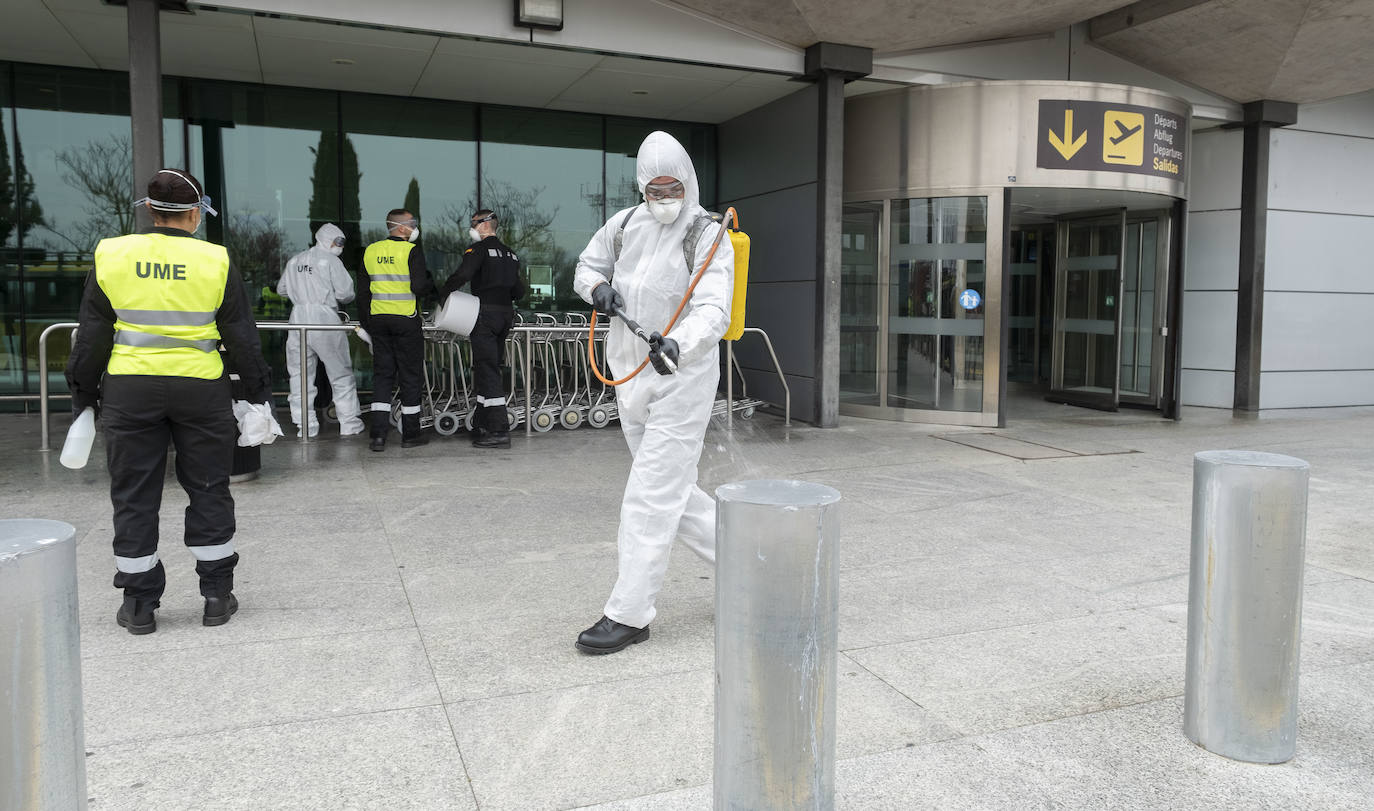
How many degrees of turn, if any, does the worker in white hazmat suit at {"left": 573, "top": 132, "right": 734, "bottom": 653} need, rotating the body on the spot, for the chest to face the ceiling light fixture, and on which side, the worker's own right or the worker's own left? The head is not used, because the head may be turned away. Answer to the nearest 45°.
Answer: approximately 135° to the worker's own right

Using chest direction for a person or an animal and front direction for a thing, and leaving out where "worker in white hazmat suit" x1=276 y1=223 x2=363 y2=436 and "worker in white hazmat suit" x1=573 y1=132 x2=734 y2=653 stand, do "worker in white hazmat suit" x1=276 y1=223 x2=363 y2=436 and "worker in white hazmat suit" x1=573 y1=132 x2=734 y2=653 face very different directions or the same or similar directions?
very different directions

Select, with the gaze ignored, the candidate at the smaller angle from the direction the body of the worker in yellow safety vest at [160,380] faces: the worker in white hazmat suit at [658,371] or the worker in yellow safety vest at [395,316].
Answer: the worker in yellow safety vest

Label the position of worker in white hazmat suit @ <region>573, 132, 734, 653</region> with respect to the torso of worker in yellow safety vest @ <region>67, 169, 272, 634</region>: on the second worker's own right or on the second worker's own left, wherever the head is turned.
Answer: on the second worker's own right

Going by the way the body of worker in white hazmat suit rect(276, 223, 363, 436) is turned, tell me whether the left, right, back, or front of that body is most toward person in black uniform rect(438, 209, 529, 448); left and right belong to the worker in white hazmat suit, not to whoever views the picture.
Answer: right

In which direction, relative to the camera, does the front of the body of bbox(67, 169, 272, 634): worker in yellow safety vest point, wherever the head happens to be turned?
away from the camera

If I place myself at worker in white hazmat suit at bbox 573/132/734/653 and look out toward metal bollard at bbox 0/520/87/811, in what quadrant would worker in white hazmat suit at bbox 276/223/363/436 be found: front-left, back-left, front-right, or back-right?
back-right

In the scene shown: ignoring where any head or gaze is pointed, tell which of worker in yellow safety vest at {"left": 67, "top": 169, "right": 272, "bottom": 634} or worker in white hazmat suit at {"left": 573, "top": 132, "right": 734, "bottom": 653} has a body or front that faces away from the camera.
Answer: the worker in yellow safety vest

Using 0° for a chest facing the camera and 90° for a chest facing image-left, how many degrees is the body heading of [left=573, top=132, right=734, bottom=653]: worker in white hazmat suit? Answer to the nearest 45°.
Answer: approximately 45°

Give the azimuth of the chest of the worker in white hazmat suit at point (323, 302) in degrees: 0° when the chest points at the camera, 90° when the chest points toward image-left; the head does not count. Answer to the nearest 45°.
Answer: approximately 225°

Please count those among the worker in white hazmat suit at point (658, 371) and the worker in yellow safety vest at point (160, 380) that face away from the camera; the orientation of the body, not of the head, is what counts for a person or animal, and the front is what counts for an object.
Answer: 1
